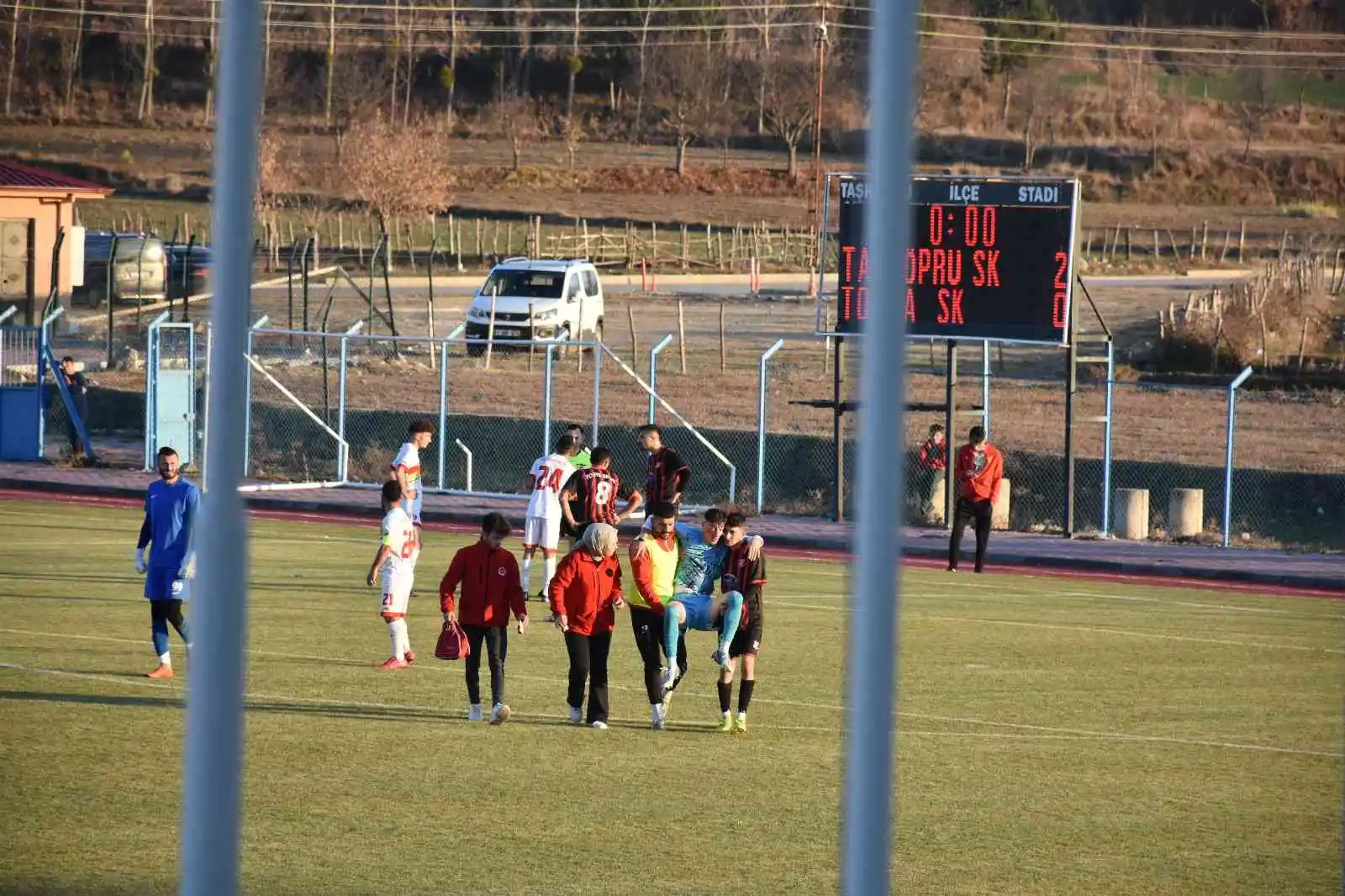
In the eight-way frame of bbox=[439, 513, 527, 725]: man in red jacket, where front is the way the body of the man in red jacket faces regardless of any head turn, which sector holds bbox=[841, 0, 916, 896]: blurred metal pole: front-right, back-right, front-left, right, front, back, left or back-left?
front

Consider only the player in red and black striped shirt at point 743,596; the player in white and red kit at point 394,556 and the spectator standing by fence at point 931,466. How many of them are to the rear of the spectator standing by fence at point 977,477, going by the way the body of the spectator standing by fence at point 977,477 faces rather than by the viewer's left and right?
1

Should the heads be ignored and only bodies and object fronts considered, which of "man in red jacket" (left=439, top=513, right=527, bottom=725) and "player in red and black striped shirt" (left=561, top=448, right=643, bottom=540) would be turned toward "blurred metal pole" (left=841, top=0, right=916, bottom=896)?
the man in red jacket

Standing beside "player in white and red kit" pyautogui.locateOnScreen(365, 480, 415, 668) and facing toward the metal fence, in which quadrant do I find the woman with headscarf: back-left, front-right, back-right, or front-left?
back-right

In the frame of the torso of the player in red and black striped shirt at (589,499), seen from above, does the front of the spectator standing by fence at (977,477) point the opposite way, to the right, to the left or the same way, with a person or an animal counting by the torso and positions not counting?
the opposite way

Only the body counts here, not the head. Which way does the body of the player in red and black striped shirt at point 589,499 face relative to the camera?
away from the camera

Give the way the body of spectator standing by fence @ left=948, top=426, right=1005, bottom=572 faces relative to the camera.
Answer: toward the camera

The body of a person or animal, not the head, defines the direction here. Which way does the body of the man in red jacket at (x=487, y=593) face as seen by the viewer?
toward the camera

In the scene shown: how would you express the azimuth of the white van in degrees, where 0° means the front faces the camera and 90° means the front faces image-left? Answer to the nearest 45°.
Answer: approximately 45°

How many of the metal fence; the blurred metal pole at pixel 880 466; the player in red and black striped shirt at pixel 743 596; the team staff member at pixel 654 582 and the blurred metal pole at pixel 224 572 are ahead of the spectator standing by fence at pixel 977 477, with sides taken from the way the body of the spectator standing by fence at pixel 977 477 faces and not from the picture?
4

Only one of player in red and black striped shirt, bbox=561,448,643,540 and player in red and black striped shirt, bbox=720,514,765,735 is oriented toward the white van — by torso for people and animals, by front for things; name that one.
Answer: player in red and black striped shirt, bbox=561,448,643,540

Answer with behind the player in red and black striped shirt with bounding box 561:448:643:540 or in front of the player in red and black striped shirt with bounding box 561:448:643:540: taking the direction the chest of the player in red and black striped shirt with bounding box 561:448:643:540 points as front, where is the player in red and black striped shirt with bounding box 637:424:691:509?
in front

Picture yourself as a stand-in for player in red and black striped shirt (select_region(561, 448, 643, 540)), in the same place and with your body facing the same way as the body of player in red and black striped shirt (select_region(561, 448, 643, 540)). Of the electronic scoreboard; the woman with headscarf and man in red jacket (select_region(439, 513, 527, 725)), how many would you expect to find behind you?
2

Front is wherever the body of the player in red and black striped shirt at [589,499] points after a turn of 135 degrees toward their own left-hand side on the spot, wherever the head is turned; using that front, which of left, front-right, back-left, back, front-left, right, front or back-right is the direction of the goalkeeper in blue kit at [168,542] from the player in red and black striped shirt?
front
